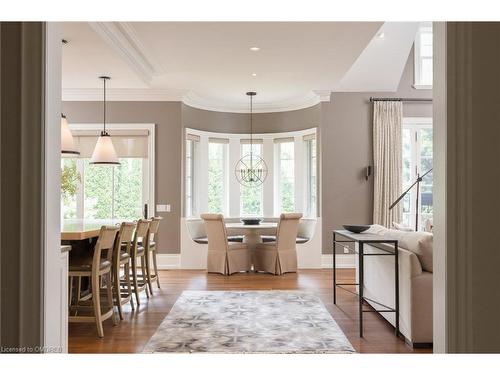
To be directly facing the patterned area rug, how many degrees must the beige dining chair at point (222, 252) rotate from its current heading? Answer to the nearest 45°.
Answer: approximately 135° to its right

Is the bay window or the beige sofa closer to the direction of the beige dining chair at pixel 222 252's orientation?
the bay window

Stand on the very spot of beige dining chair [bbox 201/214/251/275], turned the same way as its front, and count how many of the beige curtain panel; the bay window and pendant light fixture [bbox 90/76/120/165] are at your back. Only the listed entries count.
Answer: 1

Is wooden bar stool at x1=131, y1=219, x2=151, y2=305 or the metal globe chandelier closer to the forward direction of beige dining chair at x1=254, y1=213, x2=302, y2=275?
the metal globe chandelier

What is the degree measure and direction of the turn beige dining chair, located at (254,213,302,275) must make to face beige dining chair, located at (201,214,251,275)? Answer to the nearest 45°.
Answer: approximately 45° to its left

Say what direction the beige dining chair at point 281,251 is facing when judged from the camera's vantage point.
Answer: facing away from the viewer and to the left of the viewer

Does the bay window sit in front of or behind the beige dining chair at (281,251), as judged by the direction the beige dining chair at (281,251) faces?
in front

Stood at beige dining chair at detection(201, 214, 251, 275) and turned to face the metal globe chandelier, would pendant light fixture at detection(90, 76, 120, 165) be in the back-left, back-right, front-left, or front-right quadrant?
back-left

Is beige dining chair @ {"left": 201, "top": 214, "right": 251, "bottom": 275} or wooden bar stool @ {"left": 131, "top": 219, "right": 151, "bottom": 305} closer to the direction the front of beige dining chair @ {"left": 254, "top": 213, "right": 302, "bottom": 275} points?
the beige dining chair

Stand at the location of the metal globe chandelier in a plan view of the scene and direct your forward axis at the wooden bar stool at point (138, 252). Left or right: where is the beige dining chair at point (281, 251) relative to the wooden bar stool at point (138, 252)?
left

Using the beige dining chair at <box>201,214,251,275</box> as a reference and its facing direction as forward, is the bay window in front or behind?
in front

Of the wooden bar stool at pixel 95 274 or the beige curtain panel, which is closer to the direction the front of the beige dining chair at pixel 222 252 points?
the beige curtain panel

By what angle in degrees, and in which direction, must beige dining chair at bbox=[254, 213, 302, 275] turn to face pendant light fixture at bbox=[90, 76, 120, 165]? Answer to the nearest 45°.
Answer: approximately 90° to its left

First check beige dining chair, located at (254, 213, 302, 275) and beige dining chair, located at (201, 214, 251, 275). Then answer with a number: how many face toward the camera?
0

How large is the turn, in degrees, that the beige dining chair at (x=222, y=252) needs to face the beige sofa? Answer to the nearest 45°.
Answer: approximately 90° to its right

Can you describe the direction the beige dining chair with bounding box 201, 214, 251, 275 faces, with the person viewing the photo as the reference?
facing away from the viewer and to the right of the viewer
